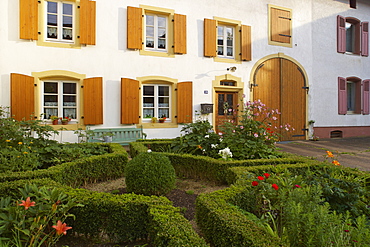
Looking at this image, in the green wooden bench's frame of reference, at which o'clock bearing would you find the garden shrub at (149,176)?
The garden shrub is roughly at 12 o'clock from the green wooden bench.

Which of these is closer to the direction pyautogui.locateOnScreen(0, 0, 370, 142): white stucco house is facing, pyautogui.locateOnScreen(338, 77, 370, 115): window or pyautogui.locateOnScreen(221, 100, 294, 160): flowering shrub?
the flowering shrub

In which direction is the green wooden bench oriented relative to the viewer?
toward the camera

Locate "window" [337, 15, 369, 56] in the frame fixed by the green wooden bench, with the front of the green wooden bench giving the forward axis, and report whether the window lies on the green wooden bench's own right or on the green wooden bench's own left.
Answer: on the green wooden bench's own left

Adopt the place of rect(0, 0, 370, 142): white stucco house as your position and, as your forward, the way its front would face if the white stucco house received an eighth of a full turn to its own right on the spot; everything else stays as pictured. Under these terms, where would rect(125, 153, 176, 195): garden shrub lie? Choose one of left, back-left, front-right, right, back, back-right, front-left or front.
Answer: front

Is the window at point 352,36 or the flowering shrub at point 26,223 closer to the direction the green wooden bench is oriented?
the flowering shrub

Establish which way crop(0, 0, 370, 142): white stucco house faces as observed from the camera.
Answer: facing the viewer and to the right of the viewer

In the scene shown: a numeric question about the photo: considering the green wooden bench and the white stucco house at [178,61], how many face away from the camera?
0
